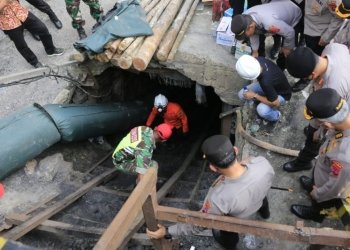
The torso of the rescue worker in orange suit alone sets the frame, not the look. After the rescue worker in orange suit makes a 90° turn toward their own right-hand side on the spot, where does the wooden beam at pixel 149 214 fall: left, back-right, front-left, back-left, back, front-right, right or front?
back-left

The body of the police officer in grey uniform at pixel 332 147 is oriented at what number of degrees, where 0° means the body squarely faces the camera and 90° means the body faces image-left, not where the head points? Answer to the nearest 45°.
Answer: approximately 90°

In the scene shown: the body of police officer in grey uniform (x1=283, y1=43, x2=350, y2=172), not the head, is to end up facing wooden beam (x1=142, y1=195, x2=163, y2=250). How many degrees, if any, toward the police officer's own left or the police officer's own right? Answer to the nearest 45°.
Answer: approximately 45° to the police officer's own left

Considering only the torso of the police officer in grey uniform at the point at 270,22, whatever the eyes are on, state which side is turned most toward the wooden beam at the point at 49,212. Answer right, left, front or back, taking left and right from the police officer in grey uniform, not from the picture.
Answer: front

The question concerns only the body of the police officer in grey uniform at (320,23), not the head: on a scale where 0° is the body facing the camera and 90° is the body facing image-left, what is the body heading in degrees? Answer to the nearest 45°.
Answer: approximately 45°

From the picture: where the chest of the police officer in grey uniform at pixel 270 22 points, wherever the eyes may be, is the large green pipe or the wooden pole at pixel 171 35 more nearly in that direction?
the large green pipe

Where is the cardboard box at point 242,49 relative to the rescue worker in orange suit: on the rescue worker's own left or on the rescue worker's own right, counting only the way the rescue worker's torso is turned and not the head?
on the rescue worker's own left

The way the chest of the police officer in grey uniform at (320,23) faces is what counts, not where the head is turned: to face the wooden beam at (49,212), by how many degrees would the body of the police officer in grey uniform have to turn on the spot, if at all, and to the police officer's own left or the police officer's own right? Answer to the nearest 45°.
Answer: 0° — they already face it

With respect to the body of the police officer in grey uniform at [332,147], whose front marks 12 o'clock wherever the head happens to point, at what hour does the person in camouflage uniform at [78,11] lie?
The person in camouflage uniform is roughly at 1 o'clock from the police officer in grey uniform.

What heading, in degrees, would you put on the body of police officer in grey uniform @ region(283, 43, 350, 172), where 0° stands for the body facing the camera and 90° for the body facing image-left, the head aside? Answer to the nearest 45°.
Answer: approximately 90°

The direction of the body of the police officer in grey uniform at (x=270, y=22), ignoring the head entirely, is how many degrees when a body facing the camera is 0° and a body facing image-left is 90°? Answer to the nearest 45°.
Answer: approximately 45°

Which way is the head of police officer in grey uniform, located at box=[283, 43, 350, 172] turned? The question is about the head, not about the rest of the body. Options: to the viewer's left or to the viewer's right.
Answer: to the viewer's left

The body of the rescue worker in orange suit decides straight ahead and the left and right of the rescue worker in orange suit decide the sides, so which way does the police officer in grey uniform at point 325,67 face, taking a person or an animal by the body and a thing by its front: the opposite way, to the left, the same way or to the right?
to the right

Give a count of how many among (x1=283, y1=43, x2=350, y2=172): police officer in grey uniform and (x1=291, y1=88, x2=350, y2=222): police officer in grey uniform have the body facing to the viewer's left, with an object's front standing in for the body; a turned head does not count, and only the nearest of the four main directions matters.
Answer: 2

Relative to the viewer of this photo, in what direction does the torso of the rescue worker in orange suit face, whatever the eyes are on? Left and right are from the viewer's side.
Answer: facing the viewer and to the left of the viewer

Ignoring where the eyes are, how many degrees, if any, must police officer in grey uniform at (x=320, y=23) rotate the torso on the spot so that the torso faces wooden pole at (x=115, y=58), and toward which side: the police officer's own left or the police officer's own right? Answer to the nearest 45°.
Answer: approximately 45° to the police officer's own right
